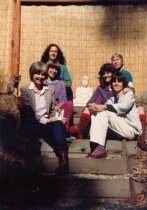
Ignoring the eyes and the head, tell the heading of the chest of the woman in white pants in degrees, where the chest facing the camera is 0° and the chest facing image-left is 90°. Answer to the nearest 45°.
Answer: approximately 45°

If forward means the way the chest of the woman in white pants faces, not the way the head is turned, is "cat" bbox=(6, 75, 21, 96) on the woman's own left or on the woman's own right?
on the woman's own right
